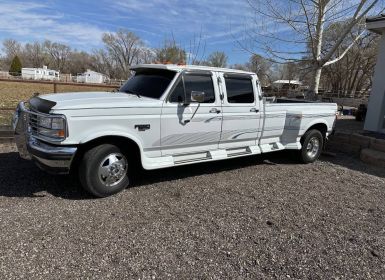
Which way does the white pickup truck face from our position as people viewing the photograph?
facing the viewer and to the left of the viewer

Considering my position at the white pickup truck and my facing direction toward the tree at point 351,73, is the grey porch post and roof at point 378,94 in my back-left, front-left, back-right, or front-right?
front-right

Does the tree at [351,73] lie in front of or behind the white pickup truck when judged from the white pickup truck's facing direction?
behind

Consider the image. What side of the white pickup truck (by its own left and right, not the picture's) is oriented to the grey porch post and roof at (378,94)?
back
